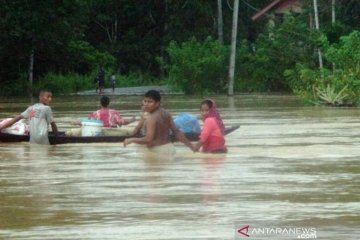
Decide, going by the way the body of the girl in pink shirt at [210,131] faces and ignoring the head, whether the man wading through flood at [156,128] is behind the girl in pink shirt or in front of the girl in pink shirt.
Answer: in front

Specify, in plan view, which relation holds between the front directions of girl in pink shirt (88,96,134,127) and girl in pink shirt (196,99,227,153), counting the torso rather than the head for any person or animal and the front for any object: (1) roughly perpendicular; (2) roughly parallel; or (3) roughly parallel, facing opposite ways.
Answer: roughly perpendicular

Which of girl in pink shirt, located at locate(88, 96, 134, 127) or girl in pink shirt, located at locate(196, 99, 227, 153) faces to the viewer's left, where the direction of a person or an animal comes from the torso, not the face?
girl in pink shirt, located at locate(196, 99, 227, 153)

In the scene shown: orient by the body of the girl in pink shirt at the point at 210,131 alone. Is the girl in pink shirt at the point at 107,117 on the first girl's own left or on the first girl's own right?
on the first girl's own right

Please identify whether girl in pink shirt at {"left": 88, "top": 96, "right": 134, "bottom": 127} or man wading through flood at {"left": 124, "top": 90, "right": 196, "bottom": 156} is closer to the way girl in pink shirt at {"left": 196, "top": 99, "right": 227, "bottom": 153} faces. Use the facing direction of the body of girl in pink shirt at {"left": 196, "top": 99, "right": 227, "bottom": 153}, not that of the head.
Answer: the man wading through flood
